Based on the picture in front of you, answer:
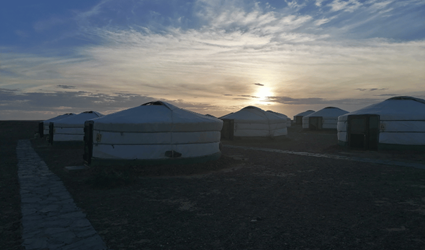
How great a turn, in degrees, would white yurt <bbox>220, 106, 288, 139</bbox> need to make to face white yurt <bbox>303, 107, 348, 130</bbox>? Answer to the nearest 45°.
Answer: approximately 180°

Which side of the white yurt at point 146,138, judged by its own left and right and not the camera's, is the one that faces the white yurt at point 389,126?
back

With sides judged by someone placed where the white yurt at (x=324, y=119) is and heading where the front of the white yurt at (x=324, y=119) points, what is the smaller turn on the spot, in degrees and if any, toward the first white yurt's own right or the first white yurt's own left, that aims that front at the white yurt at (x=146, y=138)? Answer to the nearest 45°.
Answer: approximately 45° to the first white yurt's own left

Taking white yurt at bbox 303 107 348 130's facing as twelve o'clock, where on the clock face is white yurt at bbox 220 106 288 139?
white yurt at bbox 220 106 288 139 is roughly at 11 o'clock from white yurt at bbox 303 107 348 130.

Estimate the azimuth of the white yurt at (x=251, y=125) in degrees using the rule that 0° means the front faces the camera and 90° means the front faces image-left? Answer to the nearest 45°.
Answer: approximately 45°

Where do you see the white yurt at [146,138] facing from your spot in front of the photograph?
facing to the left of the viewer

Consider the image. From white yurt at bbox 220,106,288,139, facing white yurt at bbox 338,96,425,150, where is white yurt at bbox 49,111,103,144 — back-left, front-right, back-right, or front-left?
back-right

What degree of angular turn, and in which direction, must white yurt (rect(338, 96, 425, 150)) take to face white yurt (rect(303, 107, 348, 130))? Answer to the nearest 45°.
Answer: approximately 135° to its right

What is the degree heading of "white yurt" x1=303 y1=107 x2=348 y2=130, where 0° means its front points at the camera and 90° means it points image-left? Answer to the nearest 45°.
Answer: approximately 45°

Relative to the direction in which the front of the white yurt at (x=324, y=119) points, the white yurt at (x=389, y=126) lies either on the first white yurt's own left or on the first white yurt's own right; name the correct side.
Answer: on the first white yurt's own left
